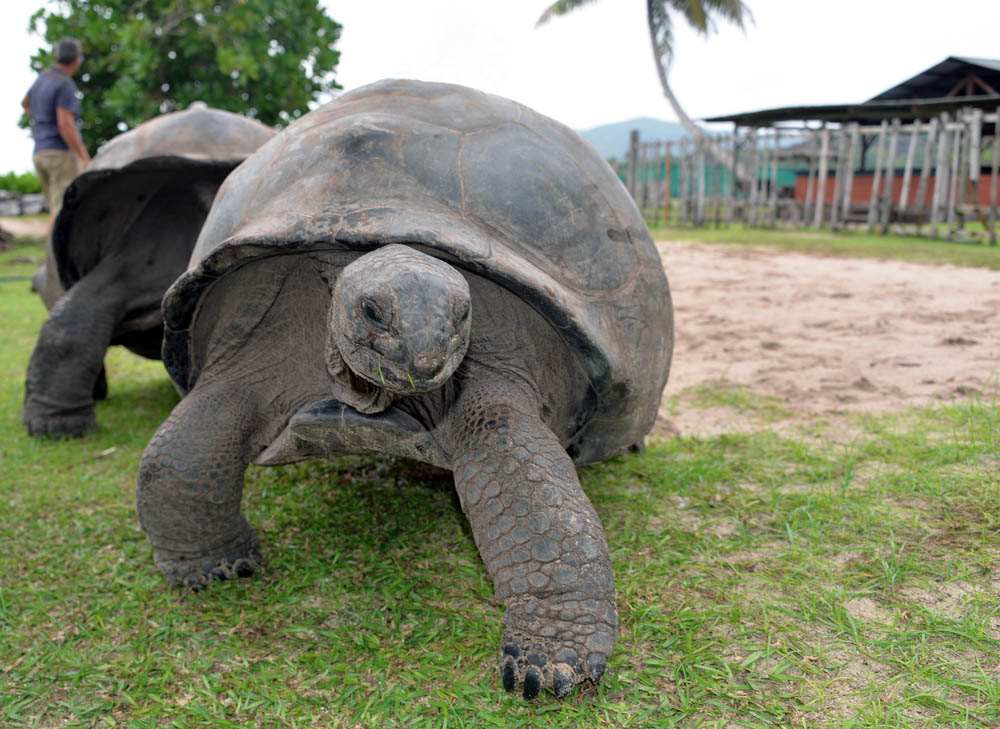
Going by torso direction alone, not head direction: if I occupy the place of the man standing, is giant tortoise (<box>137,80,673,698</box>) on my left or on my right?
on my right
